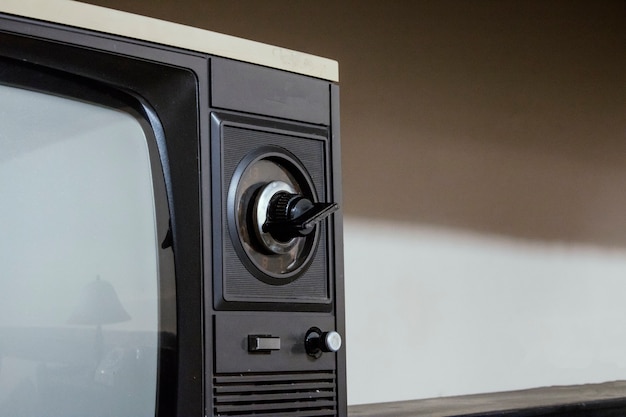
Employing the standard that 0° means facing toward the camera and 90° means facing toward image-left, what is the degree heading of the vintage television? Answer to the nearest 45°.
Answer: approximately 315°
